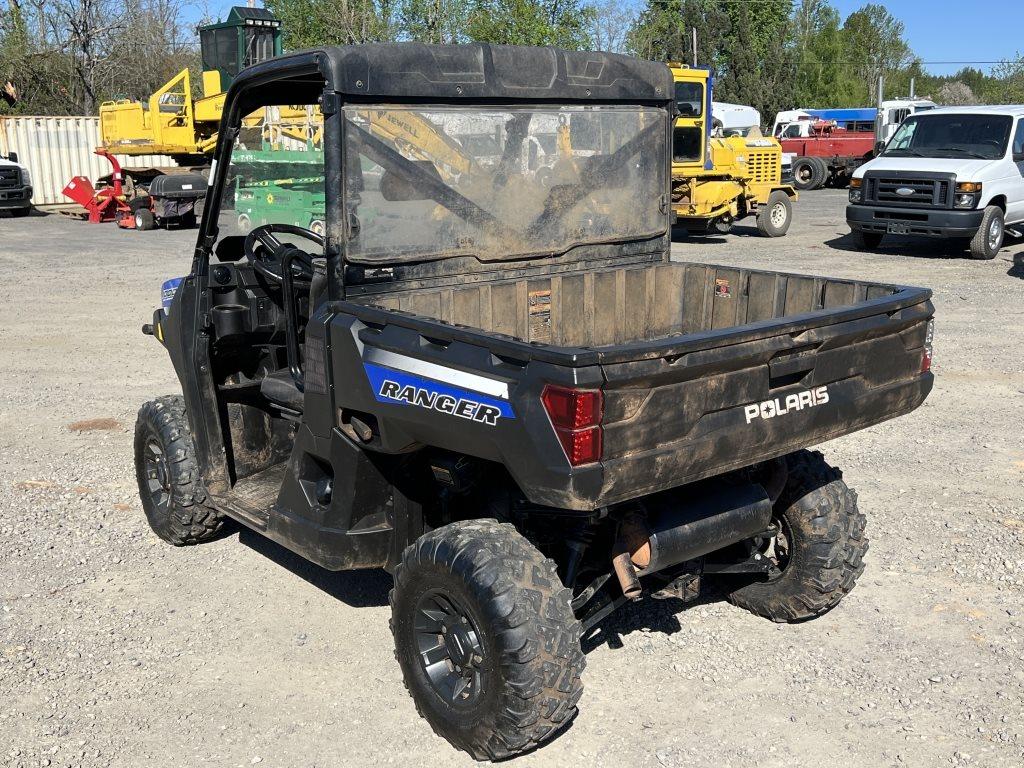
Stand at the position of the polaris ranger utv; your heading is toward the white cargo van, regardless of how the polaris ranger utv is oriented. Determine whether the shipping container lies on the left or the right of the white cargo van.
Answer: left

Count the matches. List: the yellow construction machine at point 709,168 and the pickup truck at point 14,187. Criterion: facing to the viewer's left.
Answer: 1

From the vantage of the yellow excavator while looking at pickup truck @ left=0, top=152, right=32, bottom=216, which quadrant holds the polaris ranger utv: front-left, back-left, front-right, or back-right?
back-left

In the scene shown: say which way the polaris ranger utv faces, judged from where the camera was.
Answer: facing away from the viewer and to the left of the viewer

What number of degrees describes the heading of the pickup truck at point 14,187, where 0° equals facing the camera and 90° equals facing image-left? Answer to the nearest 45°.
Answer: approximately 315°

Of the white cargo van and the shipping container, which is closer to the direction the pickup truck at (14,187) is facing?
the white cargo van

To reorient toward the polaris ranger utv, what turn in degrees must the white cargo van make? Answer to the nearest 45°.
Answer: approximately 45° to its left

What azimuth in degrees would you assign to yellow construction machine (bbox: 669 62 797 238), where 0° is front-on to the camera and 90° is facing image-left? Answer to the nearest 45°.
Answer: approximately 90°
